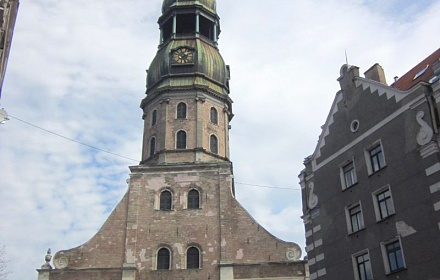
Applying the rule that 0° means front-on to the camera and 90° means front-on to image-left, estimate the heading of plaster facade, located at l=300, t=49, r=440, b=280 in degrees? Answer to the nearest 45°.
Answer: approximately 45°

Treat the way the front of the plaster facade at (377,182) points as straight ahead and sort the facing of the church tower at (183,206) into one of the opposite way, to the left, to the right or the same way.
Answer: to the left

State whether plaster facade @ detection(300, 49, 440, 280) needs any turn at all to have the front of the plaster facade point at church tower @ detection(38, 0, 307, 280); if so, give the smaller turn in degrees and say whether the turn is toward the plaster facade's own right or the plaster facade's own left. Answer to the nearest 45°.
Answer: approximately 90° to the plaster facade's own right

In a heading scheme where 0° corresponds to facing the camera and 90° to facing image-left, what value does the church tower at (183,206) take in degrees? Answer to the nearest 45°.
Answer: approximately 0°
